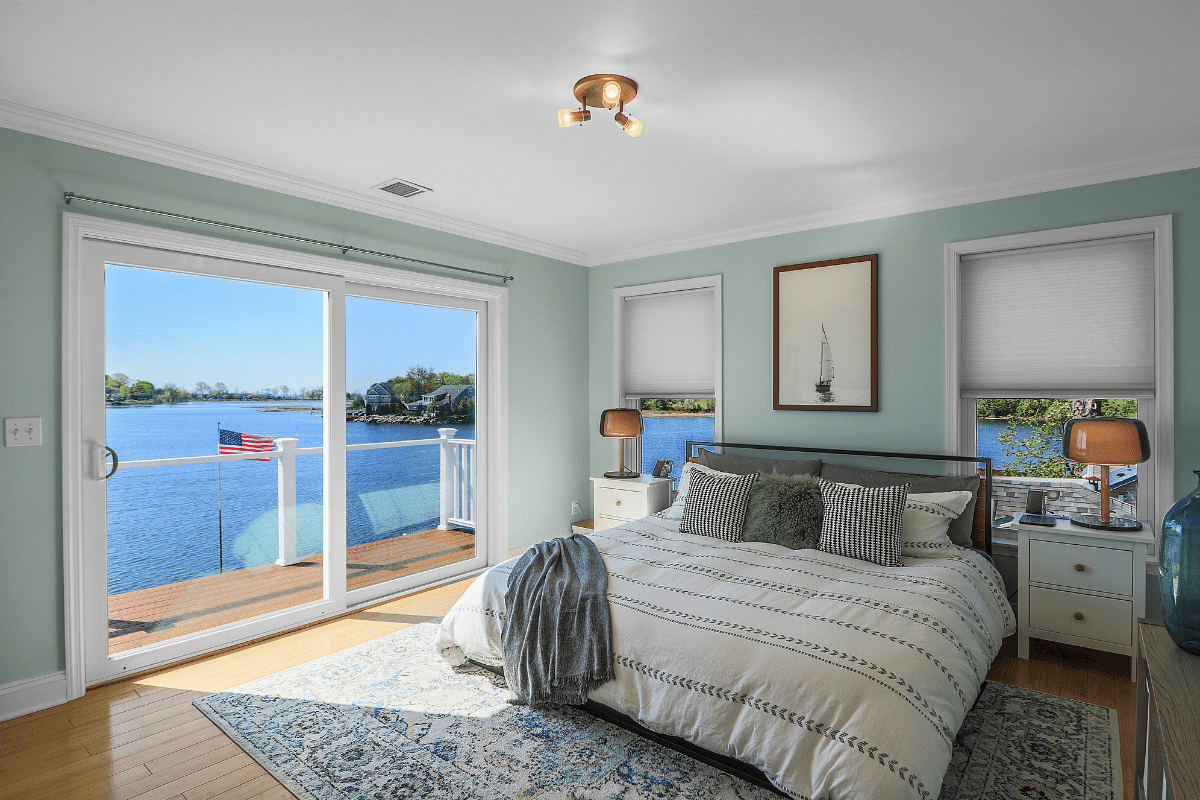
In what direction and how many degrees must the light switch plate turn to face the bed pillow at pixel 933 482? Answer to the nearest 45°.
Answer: approximately 45° to its left

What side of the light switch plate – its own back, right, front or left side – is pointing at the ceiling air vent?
left

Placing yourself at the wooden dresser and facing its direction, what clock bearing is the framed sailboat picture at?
The framed sailboat picture is roughly at 2 o'clock from the wooden dresser.

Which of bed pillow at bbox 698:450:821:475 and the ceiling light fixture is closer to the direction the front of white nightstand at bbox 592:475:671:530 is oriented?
the ceiling light fixture

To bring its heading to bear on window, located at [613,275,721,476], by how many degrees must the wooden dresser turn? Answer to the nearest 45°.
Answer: approximately 45° to its right

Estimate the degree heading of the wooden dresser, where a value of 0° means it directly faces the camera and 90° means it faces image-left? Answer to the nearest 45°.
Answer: approximately 90°

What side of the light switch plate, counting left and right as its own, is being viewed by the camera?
front

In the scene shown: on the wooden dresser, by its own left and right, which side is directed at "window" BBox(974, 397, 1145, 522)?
right

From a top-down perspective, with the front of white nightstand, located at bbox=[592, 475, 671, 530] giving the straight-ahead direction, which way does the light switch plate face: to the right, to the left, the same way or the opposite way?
to the left

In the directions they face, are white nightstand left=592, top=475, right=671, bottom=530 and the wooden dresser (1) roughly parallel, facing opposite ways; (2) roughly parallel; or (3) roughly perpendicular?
roughly perpendicular

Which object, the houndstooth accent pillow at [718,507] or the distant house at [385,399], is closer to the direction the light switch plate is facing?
the houndstooth accent pillow

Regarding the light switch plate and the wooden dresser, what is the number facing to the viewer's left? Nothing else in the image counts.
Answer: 1

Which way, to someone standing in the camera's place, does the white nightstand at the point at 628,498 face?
facing the viewer and to the left of the viewer

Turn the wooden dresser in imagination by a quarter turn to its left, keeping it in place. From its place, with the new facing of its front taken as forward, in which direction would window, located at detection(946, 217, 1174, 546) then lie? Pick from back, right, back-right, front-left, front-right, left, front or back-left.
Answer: back

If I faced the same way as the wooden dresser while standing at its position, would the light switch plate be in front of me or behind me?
in front

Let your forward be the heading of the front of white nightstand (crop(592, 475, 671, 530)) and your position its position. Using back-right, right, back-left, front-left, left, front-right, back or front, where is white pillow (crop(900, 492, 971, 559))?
left

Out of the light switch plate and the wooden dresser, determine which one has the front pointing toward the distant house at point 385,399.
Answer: the wooden dresser

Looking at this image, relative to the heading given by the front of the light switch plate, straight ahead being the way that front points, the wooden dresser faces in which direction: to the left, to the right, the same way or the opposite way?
the opposite way
